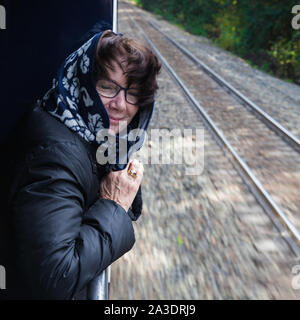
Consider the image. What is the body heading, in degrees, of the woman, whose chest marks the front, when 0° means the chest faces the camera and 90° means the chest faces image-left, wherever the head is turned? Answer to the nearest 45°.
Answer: approximately 315°
